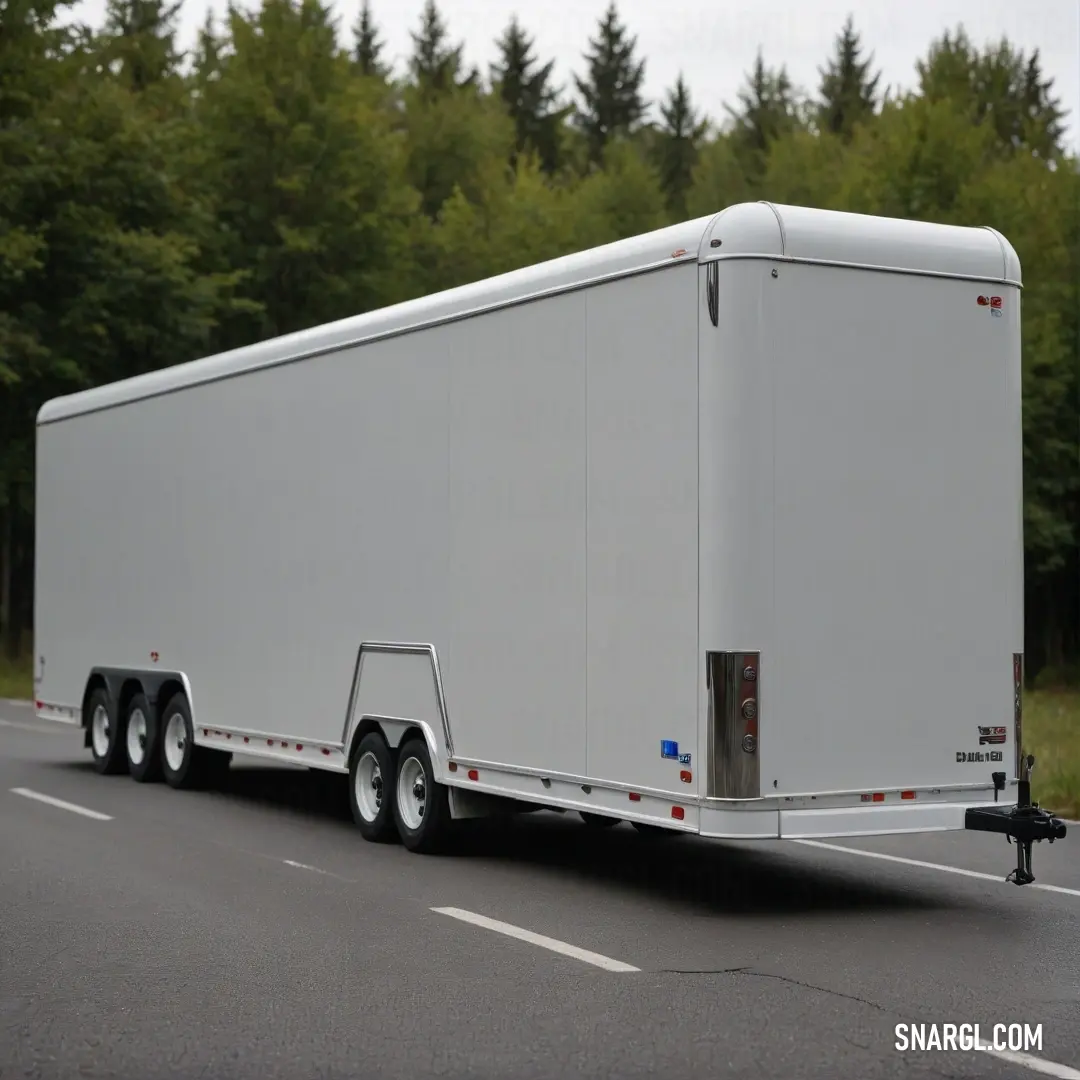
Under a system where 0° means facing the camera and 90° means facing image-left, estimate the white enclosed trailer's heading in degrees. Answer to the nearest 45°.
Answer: approximately 315°
